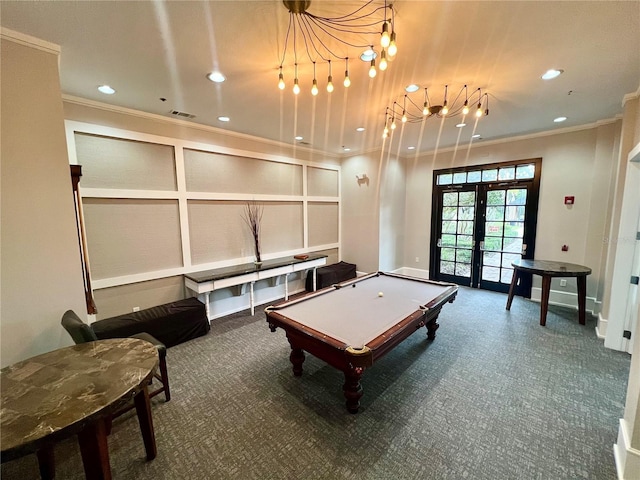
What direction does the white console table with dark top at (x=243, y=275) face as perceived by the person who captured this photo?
facing the viewer and to the right of the viewer

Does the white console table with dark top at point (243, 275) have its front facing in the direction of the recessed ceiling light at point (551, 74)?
yes

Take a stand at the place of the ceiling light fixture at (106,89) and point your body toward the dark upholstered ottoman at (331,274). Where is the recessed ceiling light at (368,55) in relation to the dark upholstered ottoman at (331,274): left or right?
right

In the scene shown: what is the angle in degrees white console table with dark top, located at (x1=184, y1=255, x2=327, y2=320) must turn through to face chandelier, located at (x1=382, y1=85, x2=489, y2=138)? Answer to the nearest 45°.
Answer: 0° — it already faces it

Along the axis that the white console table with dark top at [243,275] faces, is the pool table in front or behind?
in front

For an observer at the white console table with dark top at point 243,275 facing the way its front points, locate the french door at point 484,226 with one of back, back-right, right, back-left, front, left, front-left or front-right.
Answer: front-left

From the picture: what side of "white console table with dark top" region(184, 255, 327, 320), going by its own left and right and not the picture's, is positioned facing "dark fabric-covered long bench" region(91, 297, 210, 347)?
right

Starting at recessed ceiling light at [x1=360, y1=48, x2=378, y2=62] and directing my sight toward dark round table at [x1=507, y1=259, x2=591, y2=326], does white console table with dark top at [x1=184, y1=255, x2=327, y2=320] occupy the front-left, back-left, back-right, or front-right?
back-left
